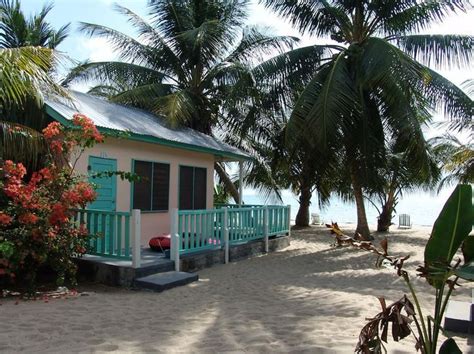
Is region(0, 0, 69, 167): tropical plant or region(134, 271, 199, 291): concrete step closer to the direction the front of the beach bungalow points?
the concrete step

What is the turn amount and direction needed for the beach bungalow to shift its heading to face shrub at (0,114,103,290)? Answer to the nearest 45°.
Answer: approximately 90° to its right

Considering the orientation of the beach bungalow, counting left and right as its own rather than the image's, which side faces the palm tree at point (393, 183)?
left

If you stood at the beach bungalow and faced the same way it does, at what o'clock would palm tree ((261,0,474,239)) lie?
The palm tree is roughly at 10 o'clock from the beach bungalow.

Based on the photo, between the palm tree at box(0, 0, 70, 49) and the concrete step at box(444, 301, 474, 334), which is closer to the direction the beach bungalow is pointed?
the concrete step

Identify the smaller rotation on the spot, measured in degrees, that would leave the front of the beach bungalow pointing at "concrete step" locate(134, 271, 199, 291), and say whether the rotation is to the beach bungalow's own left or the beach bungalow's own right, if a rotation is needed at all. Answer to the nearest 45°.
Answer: approximately 45° to the beach bungalow's own right

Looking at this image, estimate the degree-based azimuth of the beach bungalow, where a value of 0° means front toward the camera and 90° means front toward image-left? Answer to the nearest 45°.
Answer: approximately 315°

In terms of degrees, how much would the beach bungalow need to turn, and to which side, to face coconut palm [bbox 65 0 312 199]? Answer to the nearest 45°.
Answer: approximately 135° to its left

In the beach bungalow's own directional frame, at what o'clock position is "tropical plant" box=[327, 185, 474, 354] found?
The tropical plant is roughly at 1 o'clock from the beach bungalow.

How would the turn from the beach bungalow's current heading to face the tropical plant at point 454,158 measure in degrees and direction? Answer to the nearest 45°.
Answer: approximately 90° to its left

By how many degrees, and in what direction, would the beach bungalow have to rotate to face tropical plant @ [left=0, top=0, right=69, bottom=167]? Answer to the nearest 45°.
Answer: approximately 90° to its right
